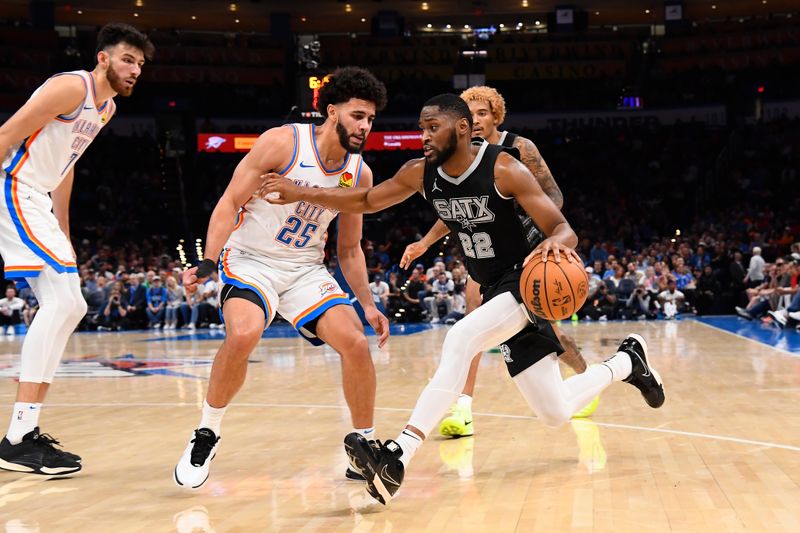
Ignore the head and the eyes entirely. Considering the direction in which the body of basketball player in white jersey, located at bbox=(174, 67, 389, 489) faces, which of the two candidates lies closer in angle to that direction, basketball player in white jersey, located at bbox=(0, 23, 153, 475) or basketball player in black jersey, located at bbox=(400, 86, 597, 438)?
the basketball player in black jersey

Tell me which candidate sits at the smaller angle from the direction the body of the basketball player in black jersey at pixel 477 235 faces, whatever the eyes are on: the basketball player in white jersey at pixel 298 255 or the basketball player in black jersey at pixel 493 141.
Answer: the basketball player in white jersey

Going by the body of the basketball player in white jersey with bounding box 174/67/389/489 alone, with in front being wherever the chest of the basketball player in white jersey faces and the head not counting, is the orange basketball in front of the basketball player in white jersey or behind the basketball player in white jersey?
in front

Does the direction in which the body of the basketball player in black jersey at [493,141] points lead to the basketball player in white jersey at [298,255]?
yes

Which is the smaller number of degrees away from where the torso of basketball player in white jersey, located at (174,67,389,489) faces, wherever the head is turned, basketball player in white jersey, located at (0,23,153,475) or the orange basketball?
the orange basketball

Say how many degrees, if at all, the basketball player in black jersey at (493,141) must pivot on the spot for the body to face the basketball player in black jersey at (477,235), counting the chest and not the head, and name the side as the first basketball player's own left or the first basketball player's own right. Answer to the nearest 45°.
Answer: approximately 45° to the first basketball player's own left

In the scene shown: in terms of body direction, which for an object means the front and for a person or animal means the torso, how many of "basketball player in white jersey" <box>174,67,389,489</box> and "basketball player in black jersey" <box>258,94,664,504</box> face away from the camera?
0

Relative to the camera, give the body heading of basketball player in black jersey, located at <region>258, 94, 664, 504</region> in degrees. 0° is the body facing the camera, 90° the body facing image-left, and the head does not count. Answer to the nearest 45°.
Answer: approximately 45°

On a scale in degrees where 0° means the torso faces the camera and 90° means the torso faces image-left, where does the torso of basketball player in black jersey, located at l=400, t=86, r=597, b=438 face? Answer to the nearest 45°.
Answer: approximately 45°

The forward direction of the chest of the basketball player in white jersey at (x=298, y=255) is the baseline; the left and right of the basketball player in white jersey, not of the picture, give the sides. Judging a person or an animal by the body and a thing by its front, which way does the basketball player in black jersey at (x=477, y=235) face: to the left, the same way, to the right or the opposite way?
to the right

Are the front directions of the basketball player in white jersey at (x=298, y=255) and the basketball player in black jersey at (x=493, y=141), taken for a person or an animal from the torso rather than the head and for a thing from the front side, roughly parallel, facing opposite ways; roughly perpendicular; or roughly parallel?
roughly perpendicular

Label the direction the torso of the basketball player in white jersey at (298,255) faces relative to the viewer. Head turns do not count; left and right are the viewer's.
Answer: facing the viewer and to the right of the viewer

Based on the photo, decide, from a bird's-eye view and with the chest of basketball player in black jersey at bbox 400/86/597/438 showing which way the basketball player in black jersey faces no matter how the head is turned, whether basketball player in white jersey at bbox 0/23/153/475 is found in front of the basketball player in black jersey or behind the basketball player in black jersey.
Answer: in front

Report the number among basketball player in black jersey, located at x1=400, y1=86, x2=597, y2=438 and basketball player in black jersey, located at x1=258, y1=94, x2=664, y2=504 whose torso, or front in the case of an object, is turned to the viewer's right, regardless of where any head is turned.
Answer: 0

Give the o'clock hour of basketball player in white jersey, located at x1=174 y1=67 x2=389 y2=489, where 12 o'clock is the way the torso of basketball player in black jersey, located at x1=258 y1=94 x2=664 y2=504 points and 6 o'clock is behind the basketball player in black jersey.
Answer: The basketball player in white jersey is roughly at 2 o'clock from the basketball player in black jersey.
